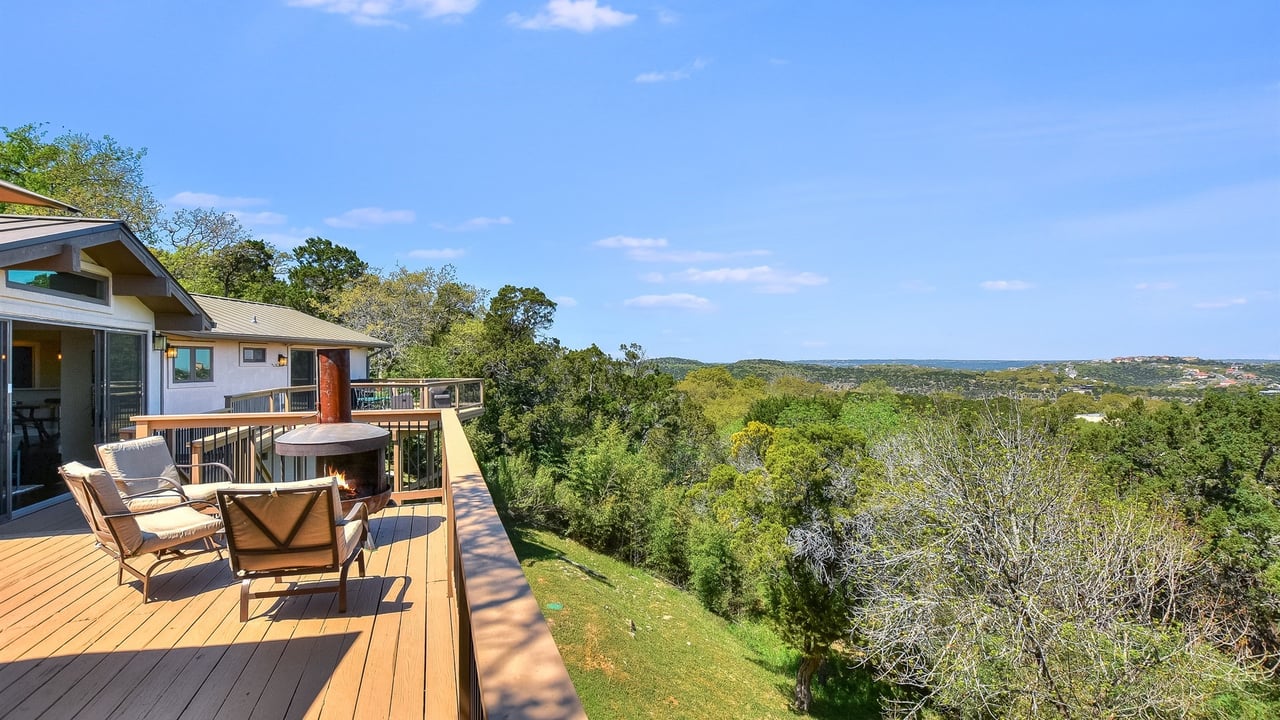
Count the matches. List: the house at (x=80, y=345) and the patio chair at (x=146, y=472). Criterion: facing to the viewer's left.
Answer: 0

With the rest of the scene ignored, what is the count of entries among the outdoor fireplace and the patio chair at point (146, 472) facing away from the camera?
0

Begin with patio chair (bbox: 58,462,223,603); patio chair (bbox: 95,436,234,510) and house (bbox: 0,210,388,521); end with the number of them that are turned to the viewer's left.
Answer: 0

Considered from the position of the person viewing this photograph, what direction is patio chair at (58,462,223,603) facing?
facing away from the viewer and to the right of the viewer

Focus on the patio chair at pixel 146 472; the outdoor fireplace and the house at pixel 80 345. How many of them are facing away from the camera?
0

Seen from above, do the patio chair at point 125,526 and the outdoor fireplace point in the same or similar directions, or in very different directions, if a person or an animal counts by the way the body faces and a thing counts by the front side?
very different directions

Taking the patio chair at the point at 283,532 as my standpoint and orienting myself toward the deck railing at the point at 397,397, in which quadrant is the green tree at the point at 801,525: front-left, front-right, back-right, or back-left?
front-right

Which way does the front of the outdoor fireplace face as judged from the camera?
facing the viewer and to the left of the viewer

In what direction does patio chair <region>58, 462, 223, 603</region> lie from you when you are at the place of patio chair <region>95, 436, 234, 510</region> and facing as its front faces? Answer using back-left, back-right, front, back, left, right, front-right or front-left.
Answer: front-right

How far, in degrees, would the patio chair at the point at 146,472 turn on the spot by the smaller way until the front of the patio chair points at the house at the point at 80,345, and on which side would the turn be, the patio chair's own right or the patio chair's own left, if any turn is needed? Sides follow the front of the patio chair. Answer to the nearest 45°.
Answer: approximately 135° to the patio chair's own left

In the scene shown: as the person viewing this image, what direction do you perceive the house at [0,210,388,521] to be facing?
facing the viewer and to the right of the viewer

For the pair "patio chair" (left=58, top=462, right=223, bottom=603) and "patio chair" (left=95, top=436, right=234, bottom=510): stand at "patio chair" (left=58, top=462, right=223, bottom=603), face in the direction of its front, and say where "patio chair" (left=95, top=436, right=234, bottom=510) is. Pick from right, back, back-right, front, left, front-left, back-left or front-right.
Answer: front-left

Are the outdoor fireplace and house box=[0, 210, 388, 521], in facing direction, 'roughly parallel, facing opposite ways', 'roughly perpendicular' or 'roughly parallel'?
roughly perpendicular

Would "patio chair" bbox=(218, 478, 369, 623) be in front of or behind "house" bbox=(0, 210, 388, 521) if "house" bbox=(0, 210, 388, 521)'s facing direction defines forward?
in front

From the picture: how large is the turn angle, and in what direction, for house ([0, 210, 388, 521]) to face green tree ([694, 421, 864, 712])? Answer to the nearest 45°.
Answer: approximately 45° to its left
